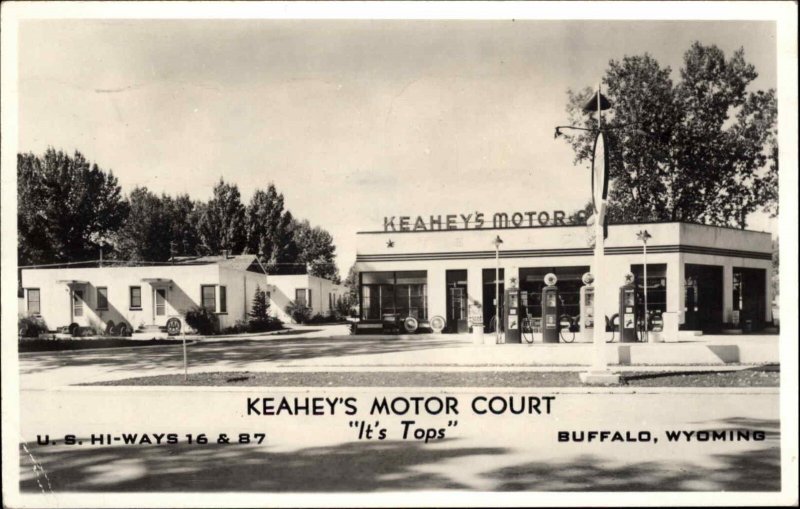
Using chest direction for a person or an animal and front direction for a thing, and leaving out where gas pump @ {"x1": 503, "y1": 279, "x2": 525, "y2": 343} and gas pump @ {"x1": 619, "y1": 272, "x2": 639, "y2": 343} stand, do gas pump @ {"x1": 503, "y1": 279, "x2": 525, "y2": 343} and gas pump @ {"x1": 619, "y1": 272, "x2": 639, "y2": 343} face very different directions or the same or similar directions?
same or similar directions

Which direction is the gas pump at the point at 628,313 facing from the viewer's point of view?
toward the camera

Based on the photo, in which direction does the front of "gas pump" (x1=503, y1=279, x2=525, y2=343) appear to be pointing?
toward the camera

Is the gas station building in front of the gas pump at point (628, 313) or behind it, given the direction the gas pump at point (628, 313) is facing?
behind
